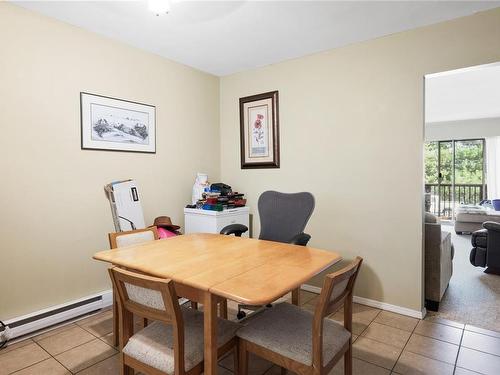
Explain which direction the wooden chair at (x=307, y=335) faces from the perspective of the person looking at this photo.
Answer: facing away from the viewer and to the left of the viewer

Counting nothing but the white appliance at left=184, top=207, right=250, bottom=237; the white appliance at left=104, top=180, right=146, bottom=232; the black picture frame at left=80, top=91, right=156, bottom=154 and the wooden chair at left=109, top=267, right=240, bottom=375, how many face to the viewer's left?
0

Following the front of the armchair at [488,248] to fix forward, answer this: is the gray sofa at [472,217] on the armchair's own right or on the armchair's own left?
on the armchair's own right

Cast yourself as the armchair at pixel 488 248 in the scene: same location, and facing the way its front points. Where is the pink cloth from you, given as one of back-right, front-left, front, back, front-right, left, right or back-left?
front-left

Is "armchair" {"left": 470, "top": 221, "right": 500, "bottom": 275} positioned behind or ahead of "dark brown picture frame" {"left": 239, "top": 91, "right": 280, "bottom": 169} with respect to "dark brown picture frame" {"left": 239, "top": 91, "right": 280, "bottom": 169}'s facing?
behind

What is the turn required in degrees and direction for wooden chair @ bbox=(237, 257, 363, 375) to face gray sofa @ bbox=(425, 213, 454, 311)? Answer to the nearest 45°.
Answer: approximately 90° to its right

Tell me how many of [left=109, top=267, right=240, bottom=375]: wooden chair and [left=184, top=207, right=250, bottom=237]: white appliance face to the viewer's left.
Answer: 0

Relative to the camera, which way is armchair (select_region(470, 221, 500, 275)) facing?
to the viewer's left

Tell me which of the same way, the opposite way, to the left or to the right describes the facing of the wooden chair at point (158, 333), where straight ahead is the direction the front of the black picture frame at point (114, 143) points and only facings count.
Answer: to the left

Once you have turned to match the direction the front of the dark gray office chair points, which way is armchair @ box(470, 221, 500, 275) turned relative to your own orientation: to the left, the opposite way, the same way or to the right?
to the right

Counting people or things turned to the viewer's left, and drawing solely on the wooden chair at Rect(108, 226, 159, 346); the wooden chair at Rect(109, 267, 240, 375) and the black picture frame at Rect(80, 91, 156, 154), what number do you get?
0

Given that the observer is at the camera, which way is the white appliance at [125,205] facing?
facing the viewer and to the right of the viewer

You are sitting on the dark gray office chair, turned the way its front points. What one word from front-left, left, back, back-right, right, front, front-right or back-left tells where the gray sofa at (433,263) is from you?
back-left

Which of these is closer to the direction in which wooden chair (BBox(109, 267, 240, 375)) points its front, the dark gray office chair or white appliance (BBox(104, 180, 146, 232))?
the dark gray office chair
